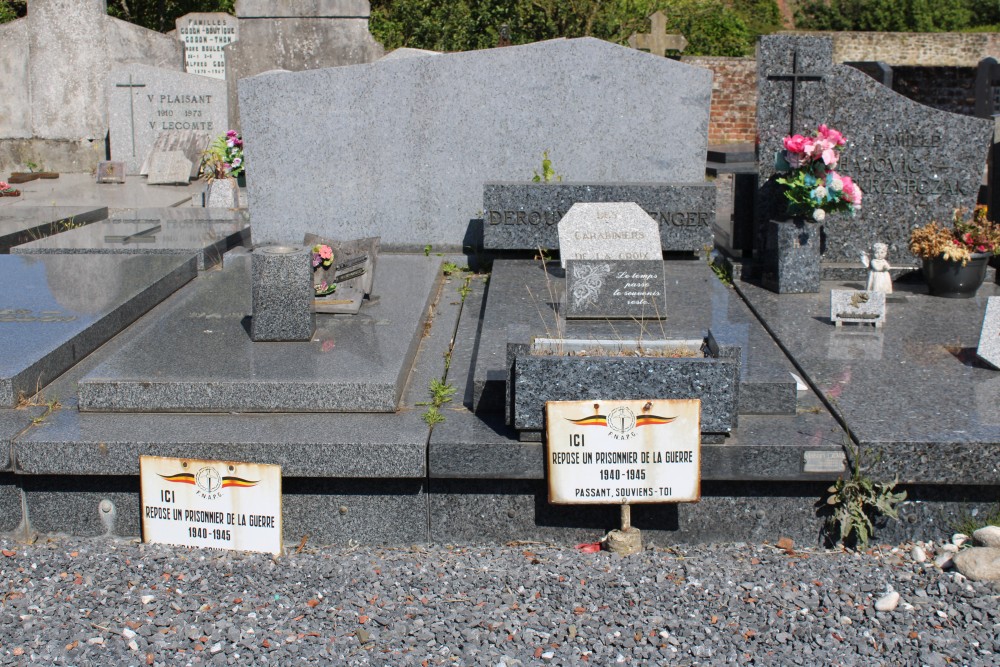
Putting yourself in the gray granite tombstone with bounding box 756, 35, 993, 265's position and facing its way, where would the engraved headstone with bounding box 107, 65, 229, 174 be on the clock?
The engraved headstone is roughly at 4 o'clock from the gray granite tombstone.

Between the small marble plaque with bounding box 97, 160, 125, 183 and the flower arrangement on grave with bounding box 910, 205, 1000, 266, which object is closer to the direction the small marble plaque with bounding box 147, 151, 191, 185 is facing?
the flower arrangement on grave

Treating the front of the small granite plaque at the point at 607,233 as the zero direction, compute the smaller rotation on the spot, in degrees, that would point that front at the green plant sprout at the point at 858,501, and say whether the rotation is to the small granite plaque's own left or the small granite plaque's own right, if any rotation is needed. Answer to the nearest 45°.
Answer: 0° — it already faces it

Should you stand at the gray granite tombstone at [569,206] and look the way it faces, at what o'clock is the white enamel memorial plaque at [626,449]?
The white enamel memorial plaque is roughly at 12 o'clock from the gray granite tombstone.

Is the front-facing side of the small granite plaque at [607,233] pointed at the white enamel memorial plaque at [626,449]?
yes

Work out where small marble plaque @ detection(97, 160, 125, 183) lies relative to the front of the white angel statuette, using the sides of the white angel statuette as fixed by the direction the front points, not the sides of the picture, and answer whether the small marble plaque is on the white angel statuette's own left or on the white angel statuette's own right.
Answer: on the white angel statuette's own right

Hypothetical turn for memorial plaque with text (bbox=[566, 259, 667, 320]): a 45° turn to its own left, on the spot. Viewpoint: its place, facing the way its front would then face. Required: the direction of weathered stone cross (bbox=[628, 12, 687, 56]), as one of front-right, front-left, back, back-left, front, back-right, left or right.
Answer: back-left
